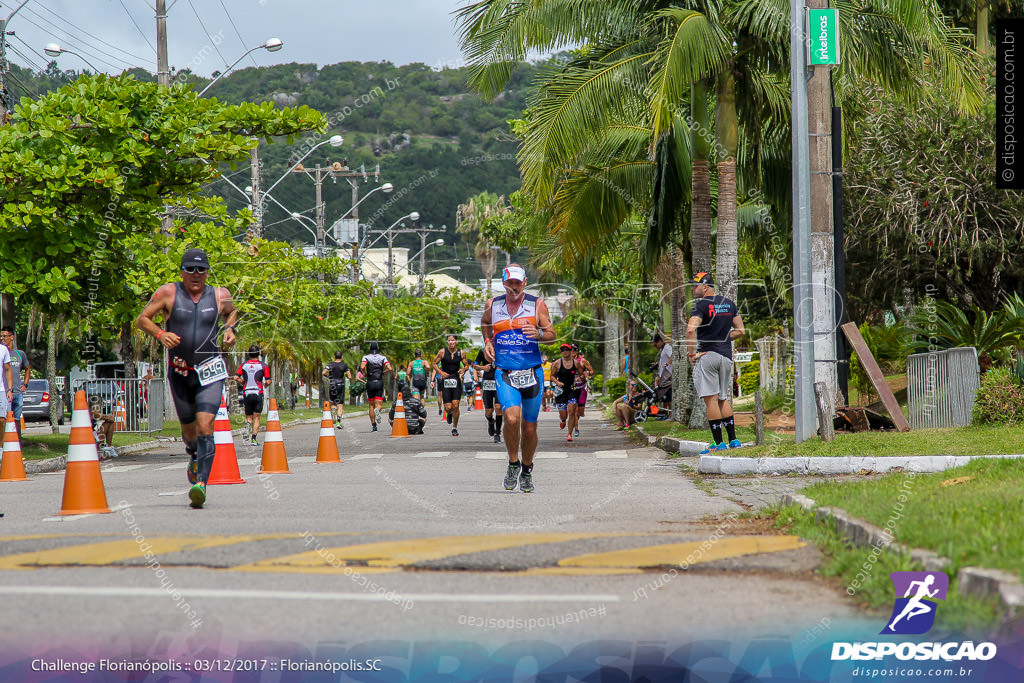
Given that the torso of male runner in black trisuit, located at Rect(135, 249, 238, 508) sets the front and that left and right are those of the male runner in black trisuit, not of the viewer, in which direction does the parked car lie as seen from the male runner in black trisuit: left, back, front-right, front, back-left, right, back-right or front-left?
back

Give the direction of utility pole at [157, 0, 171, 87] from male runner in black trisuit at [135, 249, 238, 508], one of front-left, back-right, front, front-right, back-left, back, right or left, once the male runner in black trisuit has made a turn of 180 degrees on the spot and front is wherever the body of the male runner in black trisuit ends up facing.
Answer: front

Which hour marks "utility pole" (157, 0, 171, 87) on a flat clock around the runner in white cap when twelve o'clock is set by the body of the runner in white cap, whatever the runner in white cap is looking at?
The utility pole is roughly at 5 o'clock from the runner in white cap.

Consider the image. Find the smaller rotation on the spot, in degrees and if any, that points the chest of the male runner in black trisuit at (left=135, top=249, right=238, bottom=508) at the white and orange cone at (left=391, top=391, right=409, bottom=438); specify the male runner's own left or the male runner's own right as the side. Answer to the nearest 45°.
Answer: approximately 180°

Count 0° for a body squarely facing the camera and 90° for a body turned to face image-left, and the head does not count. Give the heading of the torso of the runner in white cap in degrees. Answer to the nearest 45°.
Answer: approximately 0°

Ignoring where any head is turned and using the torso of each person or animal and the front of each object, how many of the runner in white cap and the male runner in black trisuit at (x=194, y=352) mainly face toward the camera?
2

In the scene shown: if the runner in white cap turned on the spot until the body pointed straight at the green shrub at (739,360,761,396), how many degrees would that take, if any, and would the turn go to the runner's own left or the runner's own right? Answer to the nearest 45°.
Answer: approximately 180°

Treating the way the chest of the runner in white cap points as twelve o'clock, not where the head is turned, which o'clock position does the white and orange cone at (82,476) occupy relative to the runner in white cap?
The white and orange cone is roughly at 2 o'clock from the runner in white cap.

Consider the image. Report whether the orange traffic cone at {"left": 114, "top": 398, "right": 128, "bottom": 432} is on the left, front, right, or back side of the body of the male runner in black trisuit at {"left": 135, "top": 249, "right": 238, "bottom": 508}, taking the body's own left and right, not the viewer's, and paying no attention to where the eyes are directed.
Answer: back

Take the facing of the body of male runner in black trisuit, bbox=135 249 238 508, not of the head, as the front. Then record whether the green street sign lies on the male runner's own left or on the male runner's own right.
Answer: on the male runner's own left
